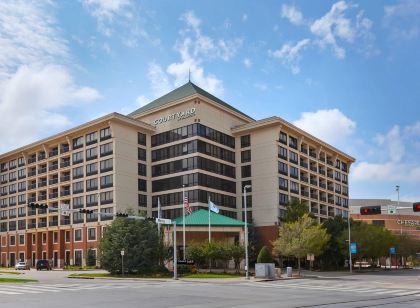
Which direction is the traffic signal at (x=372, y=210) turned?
toward the camera
